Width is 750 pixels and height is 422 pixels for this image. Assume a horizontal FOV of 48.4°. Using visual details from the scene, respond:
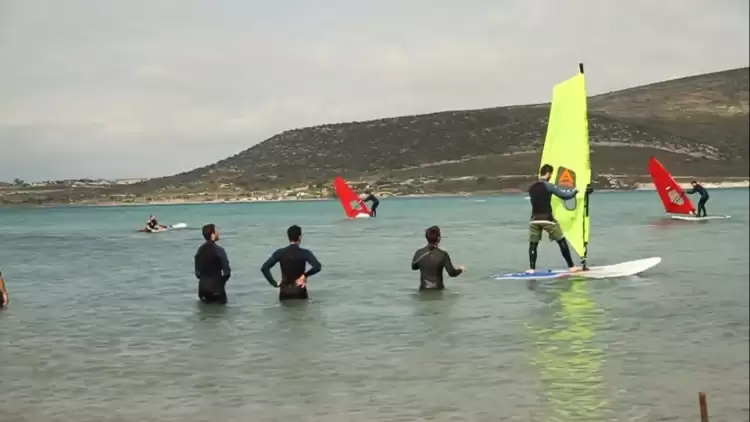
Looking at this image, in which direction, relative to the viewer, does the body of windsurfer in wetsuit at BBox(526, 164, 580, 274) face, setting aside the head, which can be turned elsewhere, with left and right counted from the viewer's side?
facing away from the viewer and to the right of the viewer

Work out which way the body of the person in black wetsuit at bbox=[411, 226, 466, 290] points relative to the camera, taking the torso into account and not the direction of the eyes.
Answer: away from the camera

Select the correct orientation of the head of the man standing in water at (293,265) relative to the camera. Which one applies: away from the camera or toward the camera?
away from the camera

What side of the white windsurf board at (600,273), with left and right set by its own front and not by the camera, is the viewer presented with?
right

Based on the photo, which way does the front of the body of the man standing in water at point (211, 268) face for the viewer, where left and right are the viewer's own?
facing away from the viewer and to the right of the viewer

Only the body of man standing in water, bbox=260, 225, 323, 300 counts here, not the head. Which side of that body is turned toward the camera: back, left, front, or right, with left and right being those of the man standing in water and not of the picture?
back

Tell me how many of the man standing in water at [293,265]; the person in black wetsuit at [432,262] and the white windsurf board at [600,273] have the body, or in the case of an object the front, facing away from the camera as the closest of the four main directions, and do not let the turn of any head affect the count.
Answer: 2

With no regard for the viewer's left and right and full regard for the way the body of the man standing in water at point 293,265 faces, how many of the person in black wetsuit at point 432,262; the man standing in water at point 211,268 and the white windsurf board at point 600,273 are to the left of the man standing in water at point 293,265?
1

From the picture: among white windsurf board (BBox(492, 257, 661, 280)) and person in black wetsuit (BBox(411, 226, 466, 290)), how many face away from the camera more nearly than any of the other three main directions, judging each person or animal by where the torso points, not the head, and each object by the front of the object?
1

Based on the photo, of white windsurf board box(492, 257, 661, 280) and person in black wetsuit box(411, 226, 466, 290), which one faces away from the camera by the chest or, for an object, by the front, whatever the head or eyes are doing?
the person in black wetsuit

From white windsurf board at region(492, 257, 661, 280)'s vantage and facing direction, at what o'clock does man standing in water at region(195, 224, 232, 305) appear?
The man standing in water is roughly at 5 o'clock from the white windsurf board.

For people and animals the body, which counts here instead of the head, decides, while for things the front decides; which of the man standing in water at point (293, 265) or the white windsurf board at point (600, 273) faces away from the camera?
the man standing in water
